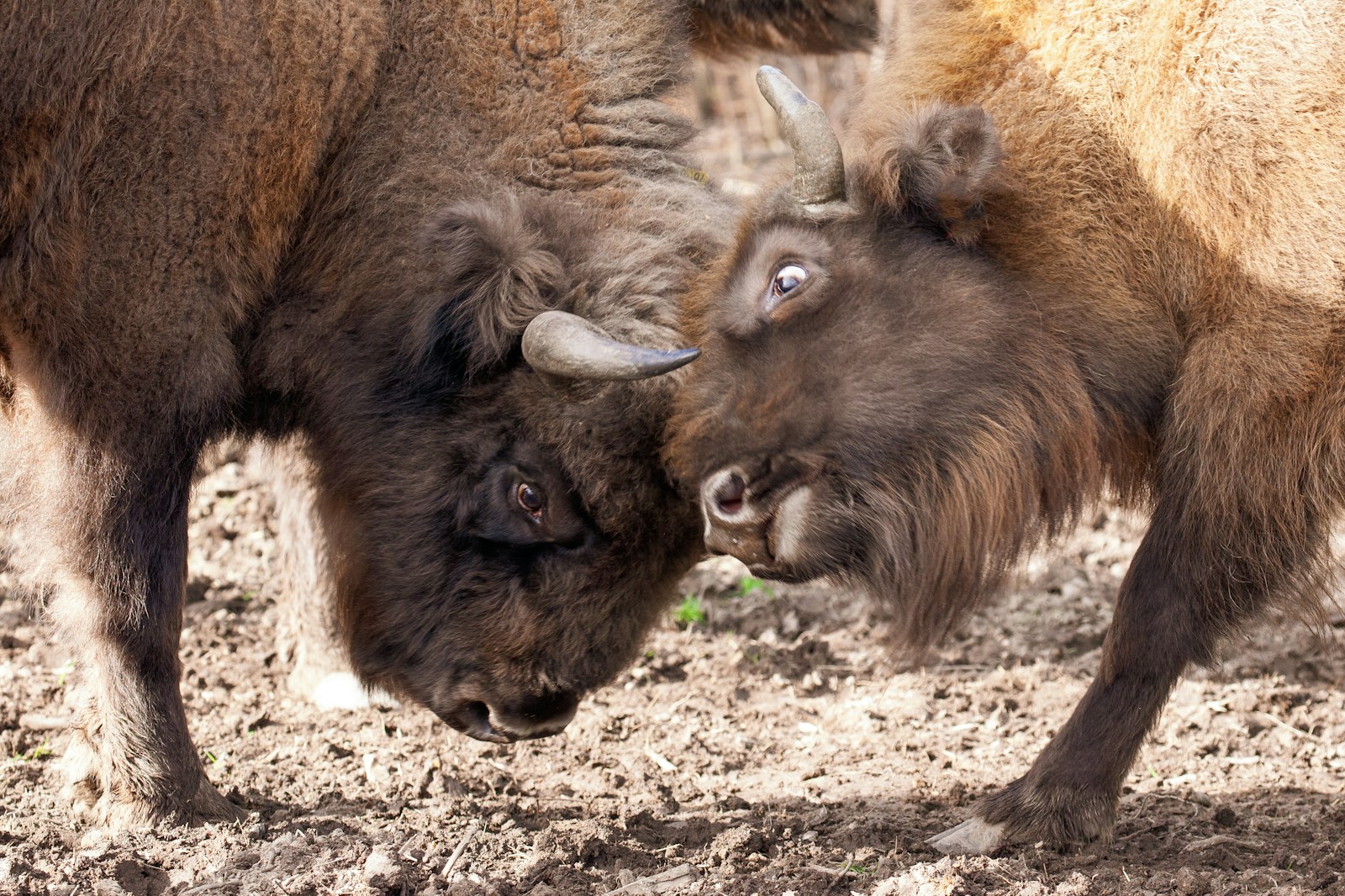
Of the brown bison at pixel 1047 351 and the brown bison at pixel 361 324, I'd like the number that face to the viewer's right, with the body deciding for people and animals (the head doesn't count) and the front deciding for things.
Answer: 1

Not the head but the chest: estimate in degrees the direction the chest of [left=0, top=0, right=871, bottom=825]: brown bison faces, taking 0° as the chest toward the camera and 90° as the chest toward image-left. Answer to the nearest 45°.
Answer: approximately 270°

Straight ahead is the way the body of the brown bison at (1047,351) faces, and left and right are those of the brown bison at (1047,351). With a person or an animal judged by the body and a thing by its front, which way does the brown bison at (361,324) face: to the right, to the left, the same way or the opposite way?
the opposite way

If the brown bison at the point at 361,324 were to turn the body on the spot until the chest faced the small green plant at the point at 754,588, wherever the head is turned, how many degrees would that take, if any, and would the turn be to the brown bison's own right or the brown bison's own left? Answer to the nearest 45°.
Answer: approximately 45° to the brown bison's own left

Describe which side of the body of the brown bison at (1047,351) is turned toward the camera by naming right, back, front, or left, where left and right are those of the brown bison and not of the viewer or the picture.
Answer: left
